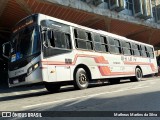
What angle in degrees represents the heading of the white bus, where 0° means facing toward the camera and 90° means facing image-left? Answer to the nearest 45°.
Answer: approximately 45°
